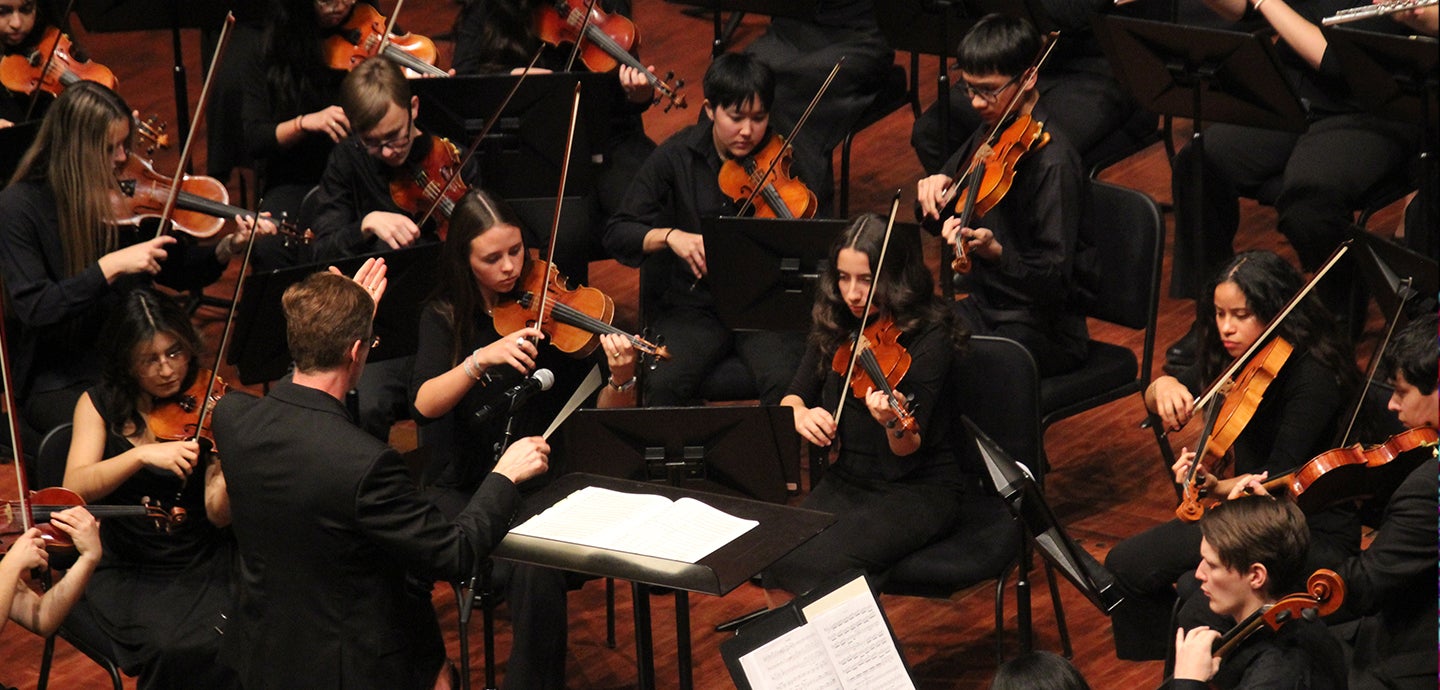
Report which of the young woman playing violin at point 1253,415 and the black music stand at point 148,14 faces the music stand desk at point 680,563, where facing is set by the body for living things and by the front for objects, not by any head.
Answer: the young woman playing violin

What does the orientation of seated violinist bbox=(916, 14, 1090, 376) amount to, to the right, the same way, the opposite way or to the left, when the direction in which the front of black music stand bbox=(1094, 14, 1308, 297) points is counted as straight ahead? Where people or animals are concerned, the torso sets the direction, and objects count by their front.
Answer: the opposite way

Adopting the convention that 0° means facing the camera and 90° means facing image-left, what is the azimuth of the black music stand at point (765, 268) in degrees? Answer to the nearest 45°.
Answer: approximately 180°

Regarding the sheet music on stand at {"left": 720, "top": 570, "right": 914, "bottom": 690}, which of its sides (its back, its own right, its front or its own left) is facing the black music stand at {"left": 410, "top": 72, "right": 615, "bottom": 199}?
back

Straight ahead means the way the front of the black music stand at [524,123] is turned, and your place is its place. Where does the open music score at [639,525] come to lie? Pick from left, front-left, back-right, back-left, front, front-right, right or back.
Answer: back

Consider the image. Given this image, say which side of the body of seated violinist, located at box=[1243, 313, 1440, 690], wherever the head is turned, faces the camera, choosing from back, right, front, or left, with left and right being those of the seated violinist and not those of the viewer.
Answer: left

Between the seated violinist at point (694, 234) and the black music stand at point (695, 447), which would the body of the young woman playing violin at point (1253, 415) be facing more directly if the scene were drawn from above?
the black music stand

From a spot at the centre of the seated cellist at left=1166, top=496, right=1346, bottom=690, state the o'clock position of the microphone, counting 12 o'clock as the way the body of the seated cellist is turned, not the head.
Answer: The microphone is roughly at 12 o'clock from the seated cellist.

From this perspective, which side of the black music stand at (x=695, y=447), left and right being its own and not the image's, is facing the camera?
back

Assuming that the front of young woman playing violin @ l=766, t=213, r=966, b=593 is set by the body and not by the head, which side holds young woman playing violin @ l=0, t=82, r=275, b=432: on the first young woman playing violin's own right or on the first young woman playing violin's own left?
on the first young woman playing violin's own right

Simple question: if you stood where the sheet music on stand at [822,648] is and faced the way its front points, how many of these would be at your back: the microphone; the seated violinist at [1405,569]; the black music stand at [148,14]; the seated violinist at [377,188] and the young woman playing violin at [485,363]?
4

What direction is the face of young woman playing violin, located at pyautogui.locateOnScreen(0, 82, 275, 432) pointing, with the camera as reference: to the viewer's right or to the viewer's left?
to the viewer's right

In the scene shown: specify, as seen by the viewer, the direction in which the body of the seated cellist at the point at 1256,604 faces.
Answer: to the viewer's left

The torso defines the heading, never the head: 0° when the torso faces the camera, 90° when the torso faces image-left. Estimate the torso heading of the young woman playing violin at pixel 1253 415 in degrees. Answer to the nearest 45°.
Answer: approximately 45°
